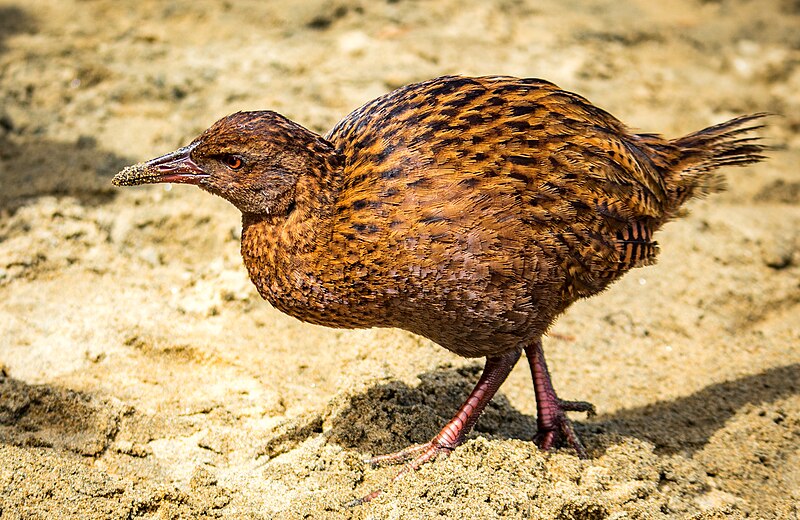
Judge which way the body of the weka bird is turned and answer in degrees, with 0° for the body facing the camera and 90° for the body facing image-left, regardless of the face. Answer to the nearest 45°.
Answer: approximately 90°
